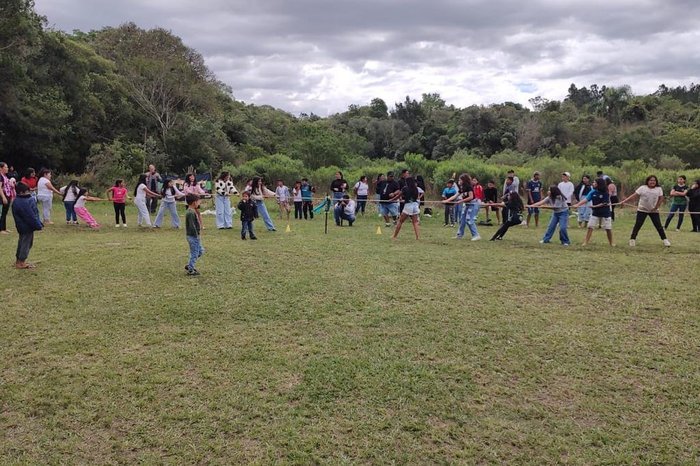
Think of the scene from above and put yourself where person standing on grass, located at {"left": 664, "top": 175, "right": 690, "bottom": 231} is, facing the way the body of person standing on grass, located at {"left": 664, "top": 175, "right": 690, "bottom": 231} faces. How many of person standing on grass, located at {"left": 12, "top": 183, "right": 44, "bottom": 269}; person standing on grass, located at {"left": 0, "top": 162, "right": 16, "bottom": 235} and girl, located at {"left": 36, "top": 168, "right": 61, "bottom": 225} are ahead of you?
3

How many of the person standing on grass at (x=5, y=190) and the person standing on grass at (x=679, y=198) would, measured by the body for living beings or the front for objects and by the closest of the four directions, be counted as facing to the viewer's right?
1

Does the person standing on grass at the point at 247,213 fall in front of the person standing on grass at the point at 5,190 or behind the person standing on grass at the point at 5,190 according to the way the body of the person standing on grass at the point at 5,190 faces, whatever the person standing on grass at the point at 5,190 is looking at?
in front

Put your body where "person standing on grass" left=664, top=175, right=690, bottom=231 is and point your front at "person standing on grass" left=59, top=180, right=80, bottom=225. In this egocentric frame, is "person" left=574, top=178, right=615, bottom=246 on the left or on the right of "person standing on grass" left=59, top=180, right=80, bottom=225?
left

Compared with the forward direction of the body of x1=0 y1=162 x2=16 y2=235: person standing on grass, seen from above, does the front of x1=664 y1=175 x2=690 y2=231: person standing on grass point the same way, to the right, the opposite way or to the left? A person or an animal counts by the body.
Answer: the opposite way

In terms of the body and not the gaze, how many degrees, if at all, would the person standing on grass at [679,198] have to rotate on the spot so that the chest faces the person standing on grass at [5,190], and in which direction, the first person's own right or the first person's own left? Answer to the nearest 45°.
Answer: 0° — they already face them

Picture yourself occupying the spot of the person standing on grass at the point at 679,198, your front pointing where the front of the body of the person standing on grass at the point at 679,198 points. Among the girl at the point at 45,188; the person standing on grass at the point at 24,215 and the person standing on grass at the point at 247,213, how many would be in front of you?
3

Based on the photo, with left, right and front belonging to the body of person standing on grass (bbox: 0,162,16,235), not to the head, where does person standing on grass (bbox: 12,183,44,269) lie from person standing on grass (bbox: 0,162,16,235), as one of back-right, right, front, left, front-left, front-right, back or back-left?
right

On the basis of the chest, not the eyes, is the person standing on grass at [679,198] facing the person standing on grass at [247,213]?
yes

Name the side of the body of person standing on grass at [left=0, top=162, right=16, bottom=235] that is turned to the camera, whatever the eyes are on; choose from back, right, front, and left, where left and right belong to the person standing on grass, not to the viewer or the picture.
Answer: right

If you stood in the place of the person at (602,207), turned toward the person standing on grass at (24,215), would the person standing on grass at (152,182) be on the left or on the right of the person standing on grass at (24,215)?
right

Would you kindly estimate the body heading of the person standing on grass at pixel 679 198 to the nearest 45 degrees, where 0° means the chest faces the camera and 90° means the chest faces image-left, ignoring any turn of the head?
approximately 45°

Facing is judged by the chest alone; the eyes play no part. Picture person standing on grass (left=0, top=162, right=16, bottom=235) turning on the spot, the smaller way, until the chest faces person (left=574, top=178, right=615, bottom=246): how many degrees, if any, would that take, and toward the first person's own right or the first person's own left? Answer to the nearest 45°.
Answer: approximately 45° to the first person's own right
